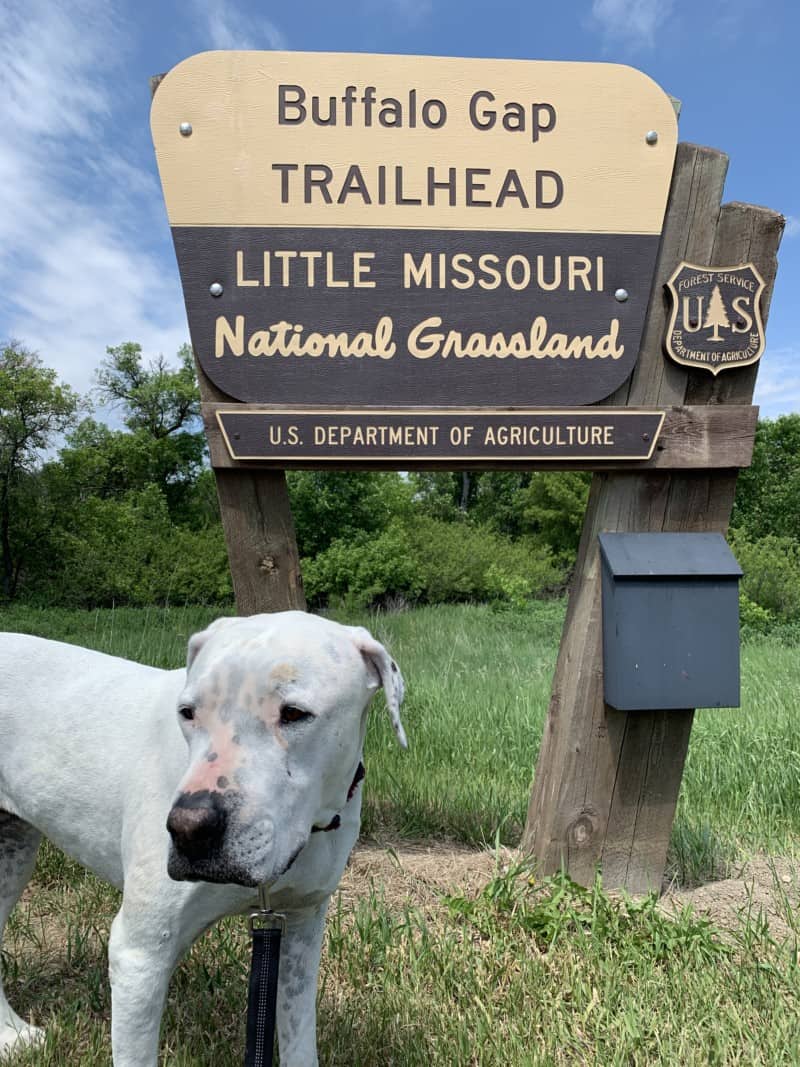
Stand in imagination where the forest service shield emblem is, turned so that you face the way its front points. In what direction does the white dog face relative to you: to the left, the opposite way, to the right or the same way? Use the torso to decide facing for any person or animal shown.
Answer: to the left

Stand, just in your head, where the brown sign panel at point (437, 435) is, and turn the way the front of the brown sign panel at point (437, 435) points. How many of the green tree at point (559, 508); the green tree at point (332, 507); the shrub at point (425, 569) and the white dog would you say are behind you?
3

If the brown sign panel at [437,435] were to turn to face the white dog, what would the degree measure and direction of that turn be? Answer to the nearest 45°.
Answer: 0° — it already faces it

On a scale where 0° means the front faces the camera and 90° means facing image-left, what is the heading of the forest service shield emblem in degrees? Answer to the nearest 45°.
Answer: approximately 0°

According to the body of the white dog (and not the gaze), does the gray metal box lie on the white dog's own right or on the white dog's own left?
on the white dog's own left

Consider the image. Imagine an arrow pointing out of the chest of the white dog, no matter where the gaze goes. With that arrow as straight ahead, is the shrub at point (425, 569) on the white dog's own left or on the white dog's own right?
on the white dog's own left

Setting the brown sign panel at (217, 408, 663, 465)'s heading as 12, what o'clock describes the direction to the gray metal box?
The gray metal box is roughly at 9 o'clock from the brown sign panel.

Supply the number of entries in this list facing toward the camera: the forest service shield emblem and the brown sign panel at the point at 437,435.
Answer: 2

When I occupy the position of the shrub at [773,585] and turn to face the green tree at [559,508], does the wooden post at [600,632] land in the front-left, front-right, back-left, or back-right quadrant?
back-left
